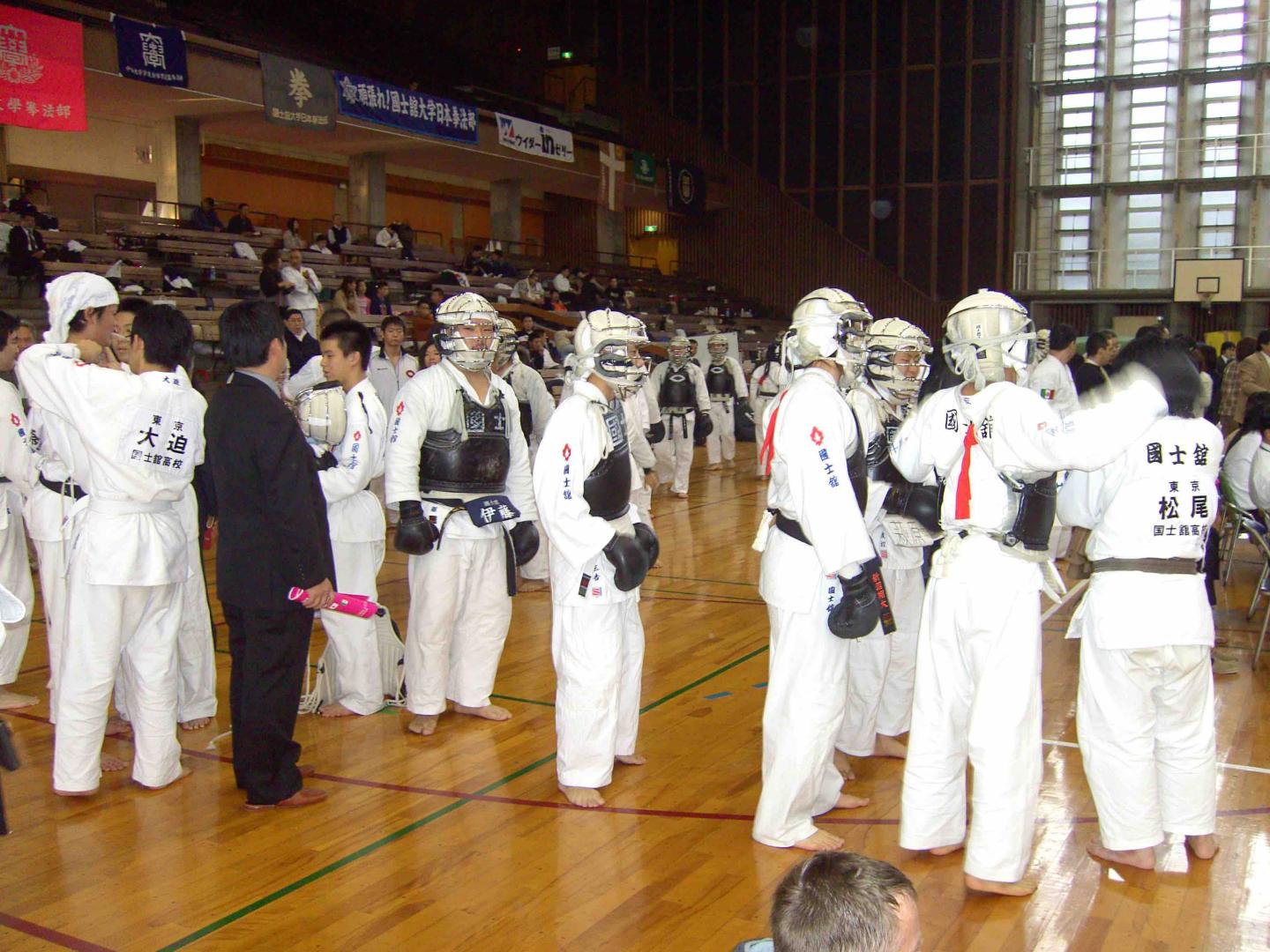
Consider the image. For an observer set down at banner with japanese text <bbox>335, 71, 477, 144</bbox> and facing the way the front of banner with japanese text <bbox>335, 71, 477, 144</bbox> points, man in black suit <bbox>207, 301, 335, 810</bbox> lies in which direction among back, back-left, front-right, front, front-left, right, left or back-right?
front-right

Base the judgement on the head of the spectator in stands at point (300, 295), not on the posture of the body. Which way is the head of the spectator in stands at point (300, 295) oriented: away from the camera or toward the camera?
toward the camera

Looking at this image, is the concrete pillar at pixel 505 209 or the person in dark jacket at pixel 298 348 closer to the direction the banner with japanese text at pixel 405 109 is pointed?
the person in dark jacket

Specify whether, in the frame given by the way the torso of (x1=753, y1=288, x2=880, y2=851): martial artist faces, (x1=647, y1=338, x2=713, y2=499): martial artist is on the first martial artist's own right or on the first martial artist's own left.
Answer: on the first martial artist's own left

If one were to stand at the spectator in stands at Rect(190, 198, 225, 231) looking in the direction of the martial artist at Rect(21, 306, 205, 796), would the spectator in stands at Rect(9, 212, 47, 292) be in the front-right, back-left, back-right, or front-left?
front-right

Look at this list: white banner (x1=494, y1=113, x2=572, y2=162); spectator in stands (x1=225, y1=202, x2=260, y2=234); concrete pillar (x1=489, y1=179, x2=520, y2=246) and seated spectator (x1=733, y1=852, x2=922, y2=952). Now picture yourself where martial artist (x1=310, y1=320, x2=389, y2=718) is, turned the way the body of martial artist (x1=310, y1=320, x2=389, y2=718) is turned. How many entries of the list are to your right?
3

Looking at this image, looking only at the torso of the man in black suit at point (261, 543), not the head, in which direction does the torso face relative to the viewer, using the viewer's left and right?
facing away from the viewer and to the right of the viewer

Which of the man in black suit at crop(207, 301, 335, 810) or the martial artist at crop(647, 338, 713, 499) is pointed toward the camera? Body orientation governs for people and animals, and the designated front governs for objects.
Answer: the martial artist

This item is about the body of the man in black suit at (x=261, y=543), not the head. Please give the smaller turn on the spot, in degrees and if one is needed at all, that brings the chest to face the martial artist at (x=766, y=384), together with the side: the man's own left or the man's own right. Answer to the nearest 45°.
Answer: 0° — they already face them

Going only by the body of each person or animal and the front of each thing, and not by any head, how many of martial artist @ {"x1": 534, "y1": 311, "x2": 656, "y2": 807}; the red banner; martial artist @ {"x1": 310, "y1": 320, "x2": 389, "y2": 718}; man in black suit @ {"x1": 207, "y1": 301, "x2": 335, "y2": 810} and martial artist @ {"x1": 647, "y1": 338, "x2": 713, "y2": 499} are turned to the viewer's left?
1

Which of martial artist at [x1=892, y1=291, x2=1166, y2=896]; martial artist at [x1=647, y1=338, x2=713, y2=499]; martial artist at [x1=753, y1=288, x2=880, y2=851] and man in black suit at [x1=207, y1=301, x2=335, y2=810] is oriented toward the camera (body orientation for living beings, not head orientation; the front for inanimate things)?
martial artist at [x1=647, y1=338, x2=713, y2=499]

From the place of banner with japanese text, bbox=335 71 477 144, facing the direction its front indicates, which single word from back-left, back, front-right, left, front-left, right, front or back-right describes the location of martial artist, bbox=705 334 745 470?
front

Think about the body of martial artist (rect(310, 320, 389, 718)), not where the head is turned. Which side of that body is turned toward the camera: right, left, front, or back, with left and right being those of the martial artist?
left

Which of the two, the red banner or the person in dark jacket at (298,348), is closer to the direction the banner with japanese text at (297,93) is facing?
the person in dark jacket

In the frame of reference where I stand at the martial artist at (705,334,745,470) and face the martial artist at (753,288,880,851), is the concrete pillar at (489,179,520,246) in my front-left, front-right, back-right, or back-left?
back-right

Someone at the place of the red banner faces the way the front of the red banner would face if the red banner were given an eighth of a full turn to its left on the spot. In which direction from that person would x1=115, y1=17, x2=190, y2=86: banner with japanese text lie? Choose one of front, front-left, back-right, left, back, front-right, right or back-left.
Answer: front-left

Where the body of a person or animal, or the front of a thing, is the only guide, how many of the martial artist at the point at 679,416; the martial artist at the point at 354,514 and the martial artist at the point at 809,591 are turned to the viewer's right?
1

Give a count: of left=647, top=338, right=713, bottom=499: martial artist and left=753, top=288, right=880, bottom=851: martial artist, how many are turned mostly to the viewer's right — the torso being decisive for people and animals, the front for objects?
1
